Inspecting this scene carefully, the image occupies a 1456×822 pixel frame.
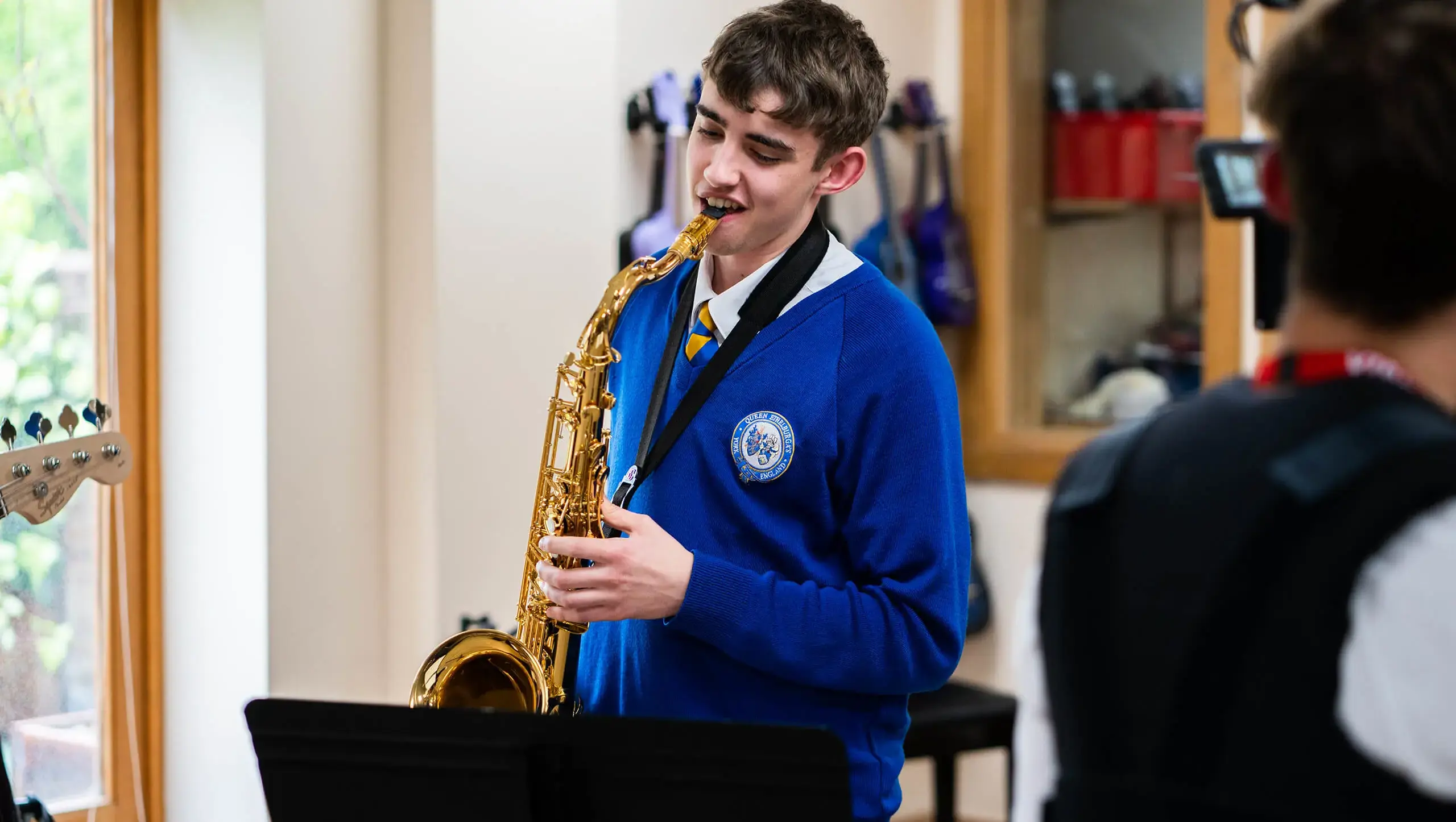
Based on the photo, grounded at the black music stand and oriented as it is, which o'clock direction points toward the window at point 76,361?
The window is roughly at 11 o'clock from the black music stand.

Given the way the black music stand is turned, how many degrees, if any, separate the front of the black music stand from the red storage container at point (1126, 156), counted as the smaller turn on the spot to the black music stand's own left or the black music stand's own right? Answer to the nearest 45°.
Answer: approximately 45° to the black music stand's own right

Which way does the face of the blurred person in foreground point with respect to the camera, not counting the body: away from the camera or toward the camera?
away from the camera

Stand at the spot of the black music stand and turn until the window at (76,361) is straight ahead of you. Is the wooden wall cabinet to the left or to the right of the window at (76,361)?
right

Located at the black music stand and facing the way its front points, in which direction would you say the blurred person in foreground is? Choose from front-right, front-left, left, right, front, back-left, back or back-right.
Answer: back-right

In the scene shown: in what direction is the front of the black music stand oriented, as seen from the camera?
facing away from the viewer
